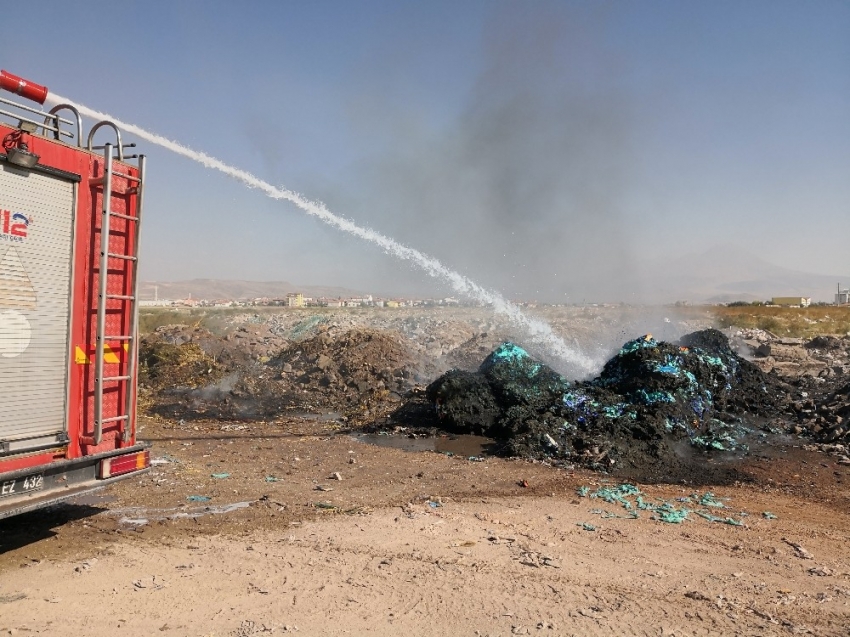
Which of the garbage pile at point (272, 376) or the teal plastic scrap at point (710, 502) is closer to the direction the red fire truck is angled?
the garbage pile

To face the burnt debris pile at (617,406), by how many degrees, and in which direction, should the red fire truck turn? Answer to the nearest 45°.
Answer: approximately 135° to its right

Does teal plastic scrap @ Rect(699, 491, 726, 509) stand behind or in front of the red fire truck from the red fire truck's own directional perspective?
behind

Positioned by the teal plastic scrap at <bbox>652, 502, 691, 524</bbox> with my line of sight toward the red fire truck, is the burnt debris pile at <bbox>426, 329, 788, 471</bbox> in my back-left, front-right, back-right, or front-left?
back-right

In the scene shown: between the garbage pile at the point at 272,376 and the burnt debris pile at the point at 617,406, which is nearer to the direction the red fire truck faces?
the garbage pile

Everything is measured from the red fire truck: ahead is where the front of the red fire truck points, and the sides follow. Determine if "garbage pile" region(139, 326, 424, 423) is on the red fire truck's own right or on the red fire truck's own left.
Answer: on the red fire truck's own right

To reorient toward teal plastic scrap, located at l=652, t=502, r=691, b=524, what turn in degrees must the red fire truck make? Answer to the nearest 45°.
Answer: approximately 135° to its right

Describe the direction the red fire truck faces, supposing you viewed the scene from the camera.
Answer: facing away from the viewer and to the left of the viewer
